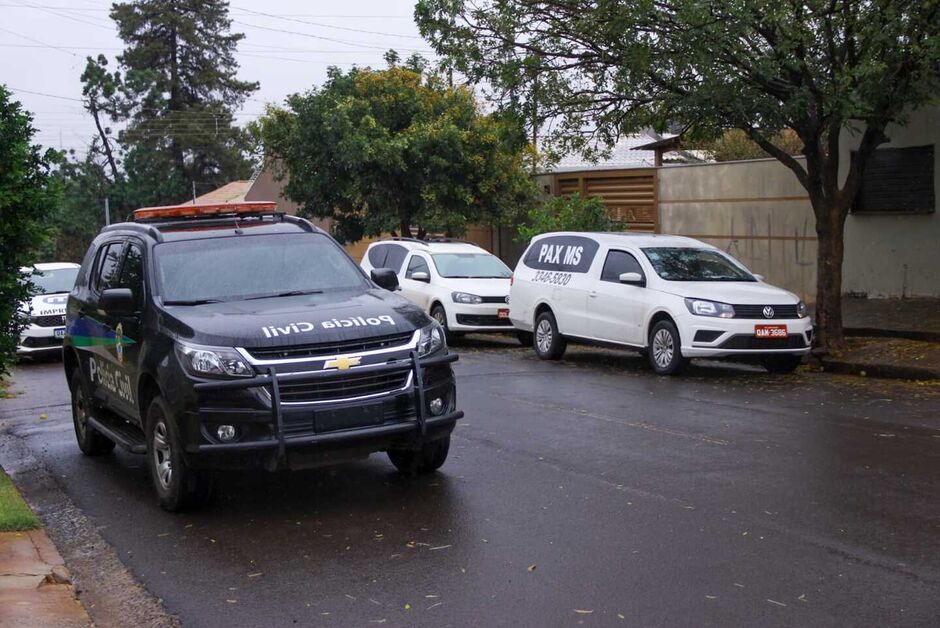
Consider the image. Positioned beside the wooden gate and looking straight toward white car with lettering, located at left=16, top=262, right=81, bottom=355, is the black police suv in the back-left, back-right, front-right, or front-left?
front-left

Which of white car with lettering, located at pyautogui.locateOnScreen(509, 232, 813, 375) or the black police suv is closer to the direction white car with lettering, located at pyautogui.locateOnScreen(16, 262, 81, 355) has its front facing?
the black police suv

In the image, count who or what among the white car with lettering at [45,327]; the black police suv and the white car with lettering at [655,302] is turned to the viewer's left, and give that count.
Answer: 0

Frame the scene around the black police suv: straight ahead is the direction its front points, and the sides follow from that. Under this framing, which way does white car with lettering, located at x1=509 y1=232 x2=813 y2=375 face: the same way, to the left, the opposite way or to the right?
the same way

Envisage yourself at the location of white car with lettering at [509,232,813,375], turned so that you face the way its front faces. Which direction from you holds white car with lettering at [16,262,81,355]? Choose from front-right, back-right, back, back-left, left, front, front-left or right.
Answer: back-right

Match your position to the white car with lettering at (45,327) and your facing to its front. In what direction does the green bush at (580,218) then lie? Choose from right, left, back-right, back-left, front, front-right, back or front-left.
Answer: left

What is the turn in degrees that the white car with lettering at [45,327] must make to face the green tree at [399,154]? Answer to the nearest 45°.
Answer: approximately 135° to its left

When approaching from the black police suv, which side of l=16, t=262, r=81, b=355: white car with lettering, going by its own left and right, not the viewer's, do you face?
front

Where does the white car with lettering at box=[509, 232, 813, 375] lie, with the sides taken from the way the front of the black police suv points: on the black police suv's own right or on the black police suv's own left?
on the black police suv's own left

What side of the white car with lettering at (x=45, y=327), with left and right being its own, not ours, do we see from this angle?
front

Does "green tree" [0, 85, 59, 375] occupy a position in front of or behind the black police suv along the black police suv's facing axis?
behind

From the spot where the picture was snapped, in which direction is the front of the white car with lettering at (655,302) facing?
facing the viewer and to the right of the viewer

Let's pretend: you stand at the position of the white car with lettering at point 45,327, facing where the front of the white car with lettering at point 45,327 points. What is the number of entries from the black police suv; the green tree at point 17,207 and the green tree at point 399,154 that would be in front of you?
2

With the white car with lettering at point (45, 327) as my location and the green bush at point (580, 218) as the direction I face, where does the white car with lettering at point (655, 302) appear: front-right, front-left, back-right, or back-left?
front-right

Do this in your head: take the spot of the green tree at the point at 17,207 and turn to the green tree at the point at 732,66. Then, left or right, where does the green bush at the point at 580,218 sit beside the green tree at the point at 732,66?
left

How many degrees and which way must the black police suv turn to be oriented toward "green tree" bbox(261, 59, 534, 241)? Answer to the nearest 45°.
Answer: approximately 135° to its left

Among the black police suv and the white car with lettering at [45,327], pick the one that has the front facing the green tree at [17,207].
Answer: the white car with lettering
